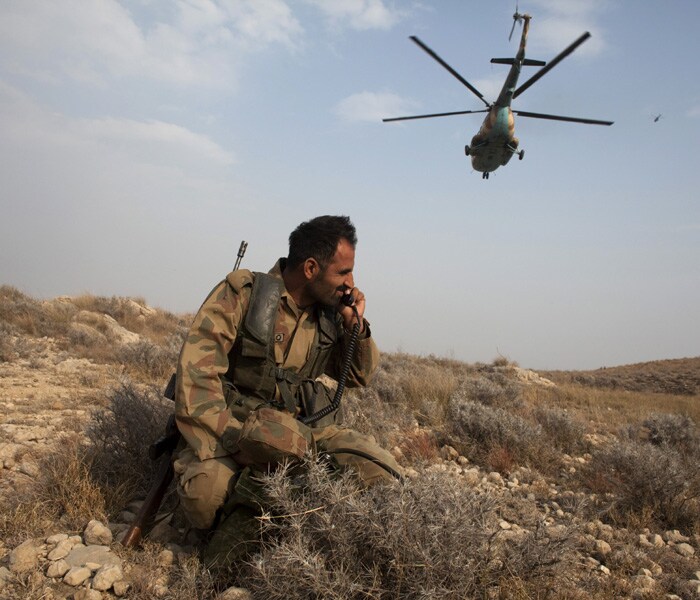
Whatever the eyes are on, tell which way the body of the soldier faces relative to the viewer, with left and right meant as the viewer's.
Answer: facing the viewer and to the right of the viewer

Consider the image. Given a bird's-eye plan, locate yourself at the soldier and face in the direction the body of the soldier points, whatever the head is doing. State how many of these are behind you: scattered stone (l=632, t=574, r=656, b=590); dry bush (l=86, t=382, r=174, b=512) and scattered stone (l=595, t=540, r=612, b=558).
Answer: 1

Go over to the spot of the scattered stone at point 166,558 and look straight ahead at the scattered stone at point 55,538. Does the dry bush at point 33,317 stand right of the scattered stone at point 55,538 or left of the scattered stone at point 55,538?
right

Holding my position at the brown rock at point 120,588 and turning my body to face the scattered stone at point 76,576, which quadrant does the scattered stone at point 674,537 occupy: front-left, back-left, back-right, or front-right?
back-right

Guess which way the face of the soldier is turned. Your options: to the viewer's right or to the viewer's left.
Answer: to the viewer's right

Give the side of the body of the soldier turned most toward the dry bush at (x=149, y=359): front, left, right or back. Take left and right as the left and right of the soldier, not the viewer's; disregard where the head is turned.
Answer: back
